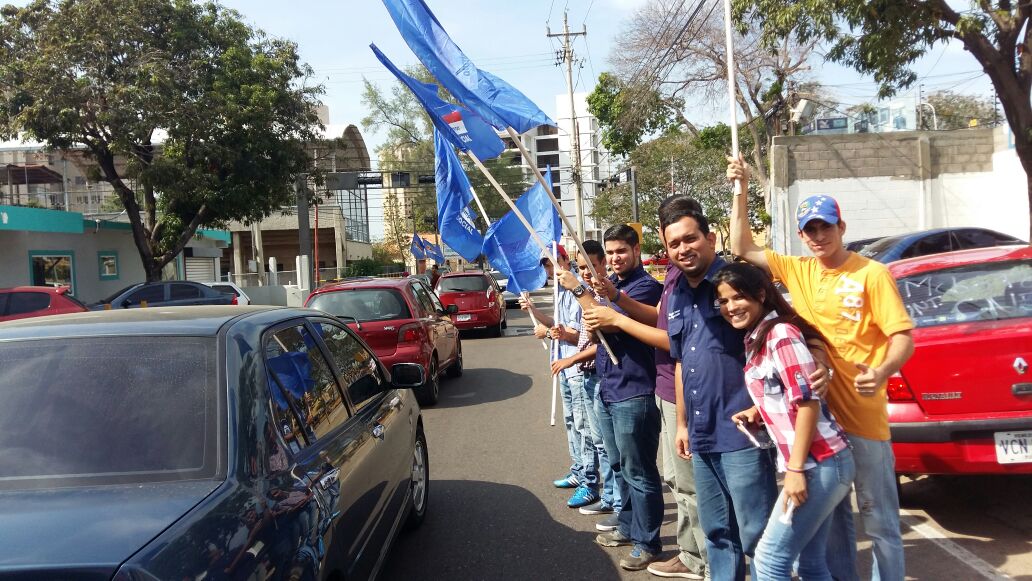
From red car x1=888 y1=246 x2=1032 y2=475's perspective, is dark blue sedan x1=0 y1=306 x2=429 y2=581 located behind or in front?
behind

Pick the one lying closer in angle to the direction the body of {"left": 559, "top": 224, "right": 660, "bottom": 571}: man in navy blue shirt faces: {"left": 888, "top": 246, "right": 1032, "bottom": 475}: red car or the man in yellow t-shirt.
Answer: the man in yellow t-shirt

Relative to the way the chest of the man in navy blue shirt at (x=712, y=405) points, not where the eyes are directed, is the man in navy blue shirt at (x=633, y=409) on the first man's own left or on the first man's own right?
on the first man's own right

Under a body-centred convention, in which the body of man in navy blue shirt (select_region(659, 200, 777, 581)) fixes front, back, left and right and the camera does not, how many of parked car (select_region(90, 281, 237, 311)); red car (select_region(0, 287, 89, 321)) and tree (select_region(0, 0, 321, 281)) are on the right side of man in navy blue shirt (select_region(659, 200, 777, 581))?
3

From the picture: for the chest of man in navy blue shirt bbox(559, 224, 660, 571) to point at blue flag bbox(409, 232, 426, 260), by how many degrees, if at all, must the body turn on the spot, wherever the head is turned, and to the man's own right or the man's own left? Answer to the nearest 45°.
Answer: approximately 135° to the man's own right

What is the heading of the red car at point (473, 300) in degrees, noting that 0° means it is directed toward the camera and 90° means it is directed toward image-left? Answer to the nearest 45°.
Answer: approximately 180°

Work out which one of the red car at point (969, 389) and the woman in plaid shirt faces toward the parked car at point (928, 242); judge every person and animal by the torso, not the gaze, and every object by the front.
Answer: the red car

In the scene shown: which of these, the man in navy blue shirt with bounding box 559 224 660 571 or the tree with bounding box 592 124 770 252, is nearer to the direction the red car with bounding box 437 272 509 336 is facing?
the tree

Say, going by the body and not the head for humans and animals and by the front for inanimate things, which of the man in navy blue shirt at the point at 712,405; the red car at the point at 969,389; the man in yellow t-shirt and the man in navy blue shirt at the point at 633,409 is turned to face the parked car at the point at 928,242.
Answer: the red car

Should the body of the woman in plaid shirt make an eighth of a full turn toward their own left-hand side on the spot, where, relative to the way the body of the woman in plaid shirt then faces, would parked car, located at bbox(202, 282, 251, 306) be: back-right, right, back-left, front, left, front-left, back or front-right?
back-right
